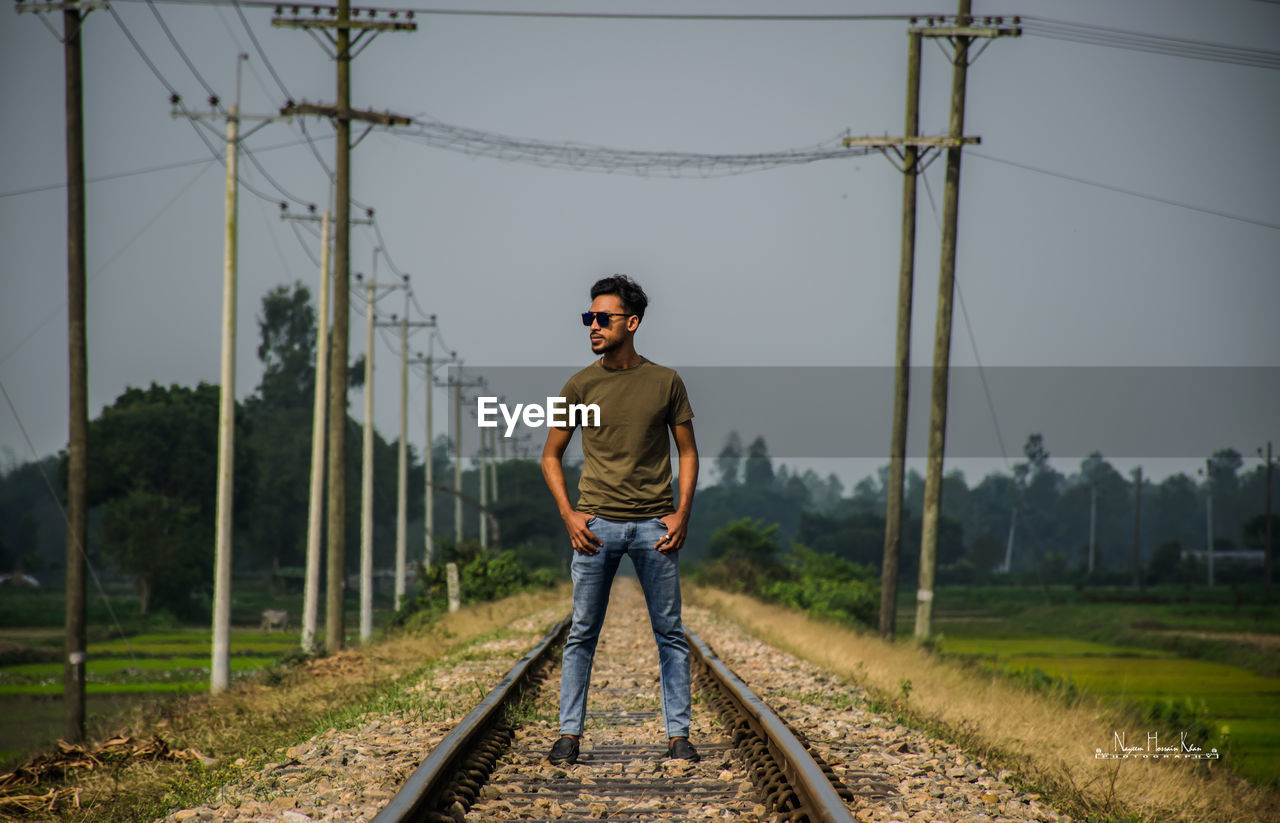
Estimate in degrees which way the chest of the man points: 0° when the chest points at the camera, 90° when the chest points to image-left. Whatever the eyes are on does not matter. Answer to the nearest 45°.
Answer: approximately 0°

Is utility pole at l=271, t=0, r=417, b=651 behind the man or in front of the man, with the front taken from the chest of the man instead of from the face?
behind

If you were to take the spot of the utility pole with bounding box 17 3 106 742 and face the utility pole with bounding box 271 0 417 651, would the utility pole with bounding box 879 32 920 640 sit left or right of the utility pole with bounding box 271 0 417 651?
right

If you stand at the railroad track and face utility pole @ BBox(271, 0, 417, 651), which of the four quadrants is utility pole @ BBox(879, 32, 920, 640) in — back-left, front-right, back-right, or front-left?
front-right

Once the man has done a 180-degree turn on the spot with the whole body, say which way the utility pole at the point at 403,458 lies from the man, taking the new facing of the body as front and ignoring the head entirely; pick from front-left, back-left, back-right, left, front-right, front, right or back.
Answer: front

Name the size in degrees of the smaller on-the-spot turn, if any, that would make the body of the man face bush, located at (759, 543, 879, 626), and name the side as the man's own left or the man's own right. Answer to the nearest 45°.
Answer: approximately 180°

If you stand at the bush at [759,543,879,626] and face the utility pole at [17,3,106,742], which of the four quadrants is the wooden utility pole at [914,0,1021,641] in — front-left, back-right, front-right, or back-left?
front-left

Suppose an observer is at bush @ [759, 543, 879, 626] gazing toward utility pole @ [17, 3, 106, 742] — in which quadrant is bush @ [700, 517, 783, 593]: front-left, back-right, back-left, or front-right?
back-right

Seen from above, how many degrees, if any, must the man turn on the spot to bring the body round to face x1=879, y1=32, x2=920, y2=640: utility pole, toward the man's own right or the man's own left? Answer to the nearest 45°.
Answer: approximately 180°

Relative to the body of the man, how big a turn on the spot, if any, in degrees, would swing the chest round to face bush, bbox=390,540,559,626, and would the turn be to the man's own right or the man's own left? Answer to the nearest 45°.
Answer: approximately 180°

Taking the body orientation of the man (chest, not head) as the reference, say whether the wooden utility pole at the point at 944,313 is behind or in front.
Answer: behind

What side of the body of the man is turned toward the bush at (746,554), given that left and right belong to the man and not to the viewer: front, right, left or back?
back
